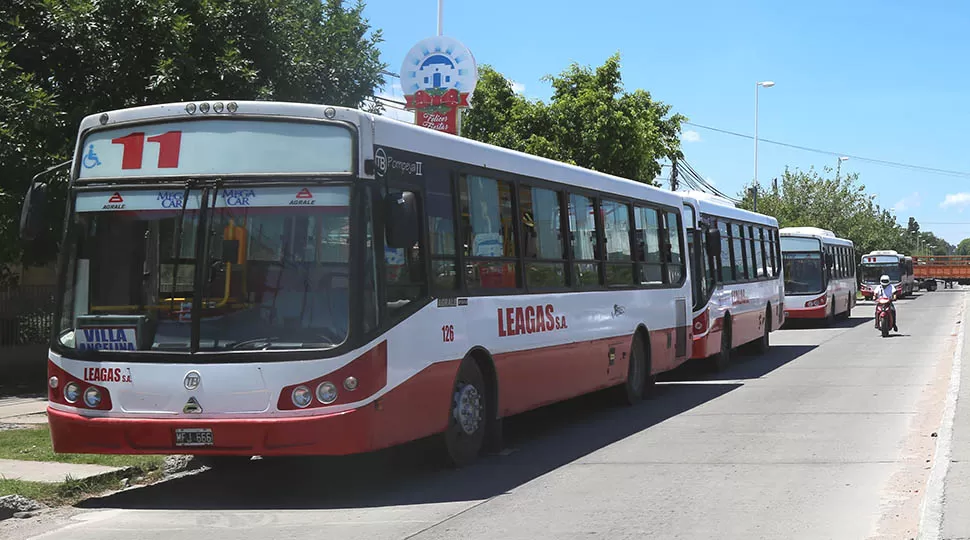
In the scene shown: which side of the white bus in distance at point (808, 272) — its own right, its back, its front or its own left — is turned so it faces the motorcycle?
front

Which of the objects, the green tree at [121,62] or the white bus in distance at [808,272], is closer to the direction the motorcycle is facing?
the green tree

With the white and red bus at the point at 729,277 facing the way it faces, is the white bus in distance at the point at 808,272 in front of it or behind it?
behind

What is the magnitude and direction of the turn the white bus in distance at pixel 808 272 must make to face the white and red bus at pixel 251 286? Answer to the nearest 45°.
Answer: approximately 45° to its left

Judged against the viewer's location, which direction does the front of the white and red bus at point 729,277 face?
facing the viewer and to the left of the viewer

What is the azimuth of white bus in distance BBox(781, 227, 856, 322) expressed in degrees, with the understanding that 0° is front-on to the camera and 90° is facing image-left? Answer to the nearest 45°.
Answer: approximately 45°

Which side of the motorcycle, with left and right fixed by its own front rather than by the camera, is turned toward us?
front

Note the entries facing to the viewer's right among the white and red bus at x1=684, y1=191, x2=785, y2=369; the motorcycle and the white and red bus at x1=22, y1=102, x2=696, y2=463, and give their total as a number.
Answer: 0

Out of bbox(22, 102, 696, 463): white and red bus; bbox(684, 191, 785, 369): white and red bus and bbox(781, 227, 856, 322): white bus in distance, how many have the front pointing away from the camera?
0

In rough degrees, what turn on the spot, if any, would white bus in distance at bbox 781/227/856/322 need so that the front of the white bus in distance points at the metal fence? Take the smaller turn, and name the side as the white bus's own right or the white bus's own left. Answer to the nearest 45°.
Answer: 0° — it already faces it

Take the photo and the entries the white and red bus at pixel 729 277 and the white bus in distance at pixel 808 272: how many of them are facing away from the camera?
0
